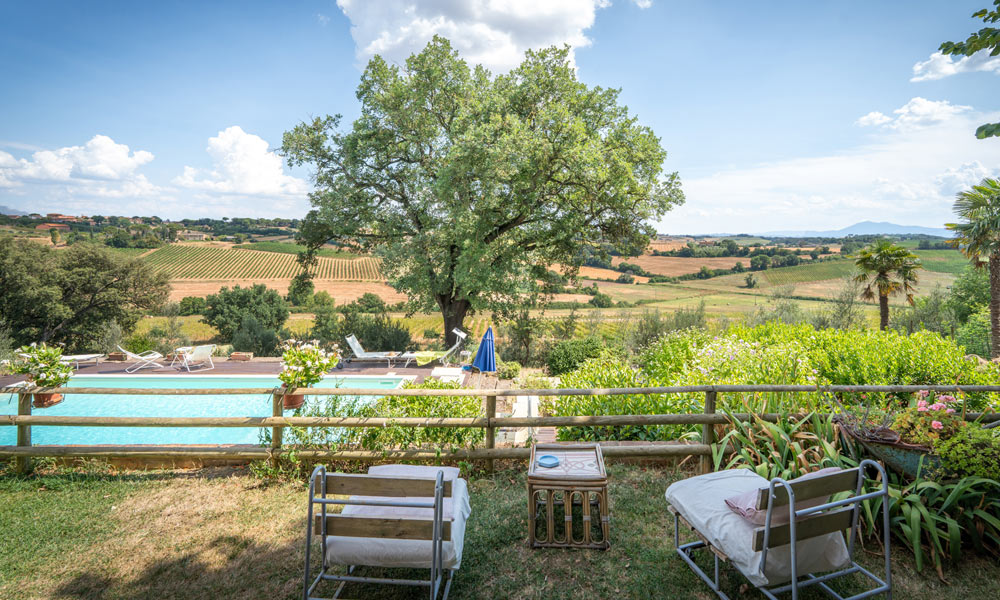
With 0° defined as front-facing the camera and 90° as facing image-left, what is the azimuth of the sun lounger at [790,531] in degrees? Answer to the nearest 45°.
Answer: approximately 135°

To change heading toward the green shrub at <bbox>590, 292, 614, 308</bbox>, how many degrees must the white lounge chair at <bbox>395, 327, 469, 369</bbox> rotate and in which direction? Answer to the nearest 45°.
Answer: approximately 135° to its right

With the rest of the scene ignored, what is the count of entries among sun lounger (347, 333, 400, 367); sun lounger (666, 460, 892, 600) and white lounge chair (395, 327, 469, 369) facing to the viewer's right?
1

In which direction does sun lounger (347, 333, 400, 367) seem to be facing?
to the viewer's right

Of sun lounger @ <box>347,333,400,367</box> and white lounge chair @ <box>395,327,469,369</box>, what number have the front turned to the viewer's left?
1

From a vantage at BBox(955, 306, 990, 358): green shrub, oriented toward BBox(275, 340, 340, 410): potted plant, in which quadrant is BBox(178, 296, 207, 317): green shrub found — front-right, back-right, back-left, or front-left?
front-right

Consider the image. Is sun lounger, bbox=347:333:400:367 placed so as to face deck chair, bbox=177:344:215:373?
no

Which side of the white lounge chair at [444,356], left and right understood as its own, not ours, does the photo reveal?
left

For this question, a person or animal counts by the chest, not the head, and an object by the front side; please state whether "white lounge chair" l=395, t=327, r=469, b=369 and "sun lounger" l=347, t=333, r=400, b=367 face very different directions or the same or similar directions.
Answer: very different directions

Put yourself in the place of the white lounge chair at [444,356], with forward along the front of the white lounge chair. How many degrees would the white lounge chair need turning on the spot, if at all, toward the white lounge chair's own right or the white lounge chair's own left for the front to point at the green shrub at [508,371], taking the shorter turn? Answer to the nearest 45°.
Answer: approximately 135° to the white lounge chair's own left

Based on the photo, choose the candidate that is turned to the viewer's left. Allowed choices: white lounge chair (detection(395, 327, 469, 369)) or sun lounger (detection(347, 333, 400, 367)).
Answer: the white lounge chair

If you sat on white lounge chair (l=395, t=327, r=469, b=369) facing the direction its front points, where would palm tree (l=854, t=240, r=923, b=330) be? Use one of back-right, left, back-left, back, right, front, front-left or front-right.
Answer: back

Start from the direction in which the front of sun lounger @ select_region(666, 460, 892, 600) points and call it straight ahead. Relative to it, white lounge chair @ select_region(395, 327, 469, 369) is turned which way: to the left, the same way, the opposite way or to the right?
to the left

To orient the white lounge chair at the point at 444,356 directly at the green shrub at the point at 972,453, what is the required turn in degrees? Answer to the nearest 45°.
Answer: approximately 90° to its left

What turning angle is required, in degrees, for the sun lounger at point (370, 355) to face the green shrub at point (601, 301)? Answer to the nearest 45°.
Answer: approximately 45° to its left

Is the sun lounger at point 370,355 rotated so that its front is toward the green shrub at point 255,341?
no

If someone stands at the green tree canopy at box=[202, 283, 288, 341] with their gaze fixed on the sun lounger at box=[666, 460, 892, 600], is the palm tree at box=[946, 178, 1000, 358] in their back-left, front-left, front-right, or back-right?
front-left

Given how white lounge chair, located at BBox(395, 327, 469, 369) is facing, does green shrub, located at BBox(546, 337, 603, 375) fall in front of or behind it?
behind

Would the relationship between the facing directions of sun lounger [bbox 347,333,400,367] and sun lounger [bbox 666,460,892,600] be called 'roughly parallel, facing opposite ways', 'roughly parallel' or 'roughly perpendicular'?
roughly perpendicular

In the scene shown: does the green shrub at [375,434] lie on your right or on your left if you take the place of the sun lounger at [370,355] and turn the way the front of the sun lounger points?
on your right
